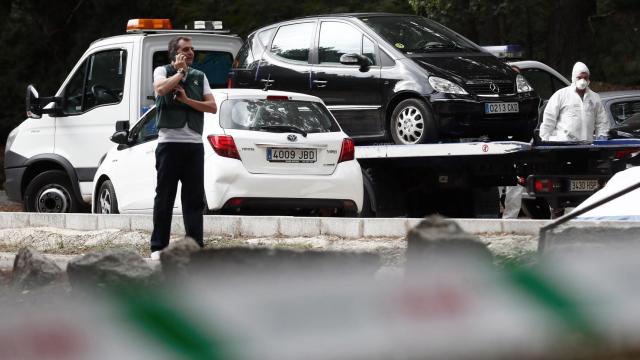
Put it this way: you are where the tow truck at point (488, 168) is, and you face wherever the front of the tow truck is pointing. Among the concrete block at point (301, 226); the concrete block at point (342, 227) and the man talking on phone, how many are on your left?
3

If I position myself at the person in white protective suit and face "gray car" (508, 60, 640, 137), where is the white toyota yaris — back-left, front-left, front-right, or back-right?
back-left

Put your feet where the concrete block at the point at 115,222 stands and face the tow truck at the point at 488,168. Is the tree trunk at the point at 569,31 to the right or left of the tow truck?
left

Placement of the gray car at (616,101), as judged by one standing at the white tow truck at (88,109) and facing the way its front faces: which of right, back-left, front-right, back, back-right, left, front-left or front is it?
back-right

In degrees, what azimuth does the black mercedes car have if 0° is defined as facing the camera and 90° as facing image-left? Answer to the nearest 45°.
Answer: approximately 315°

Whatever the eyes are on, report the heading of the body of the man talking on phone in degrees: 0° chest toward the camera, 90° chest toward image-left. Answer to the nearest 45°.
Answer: approximately 315°
